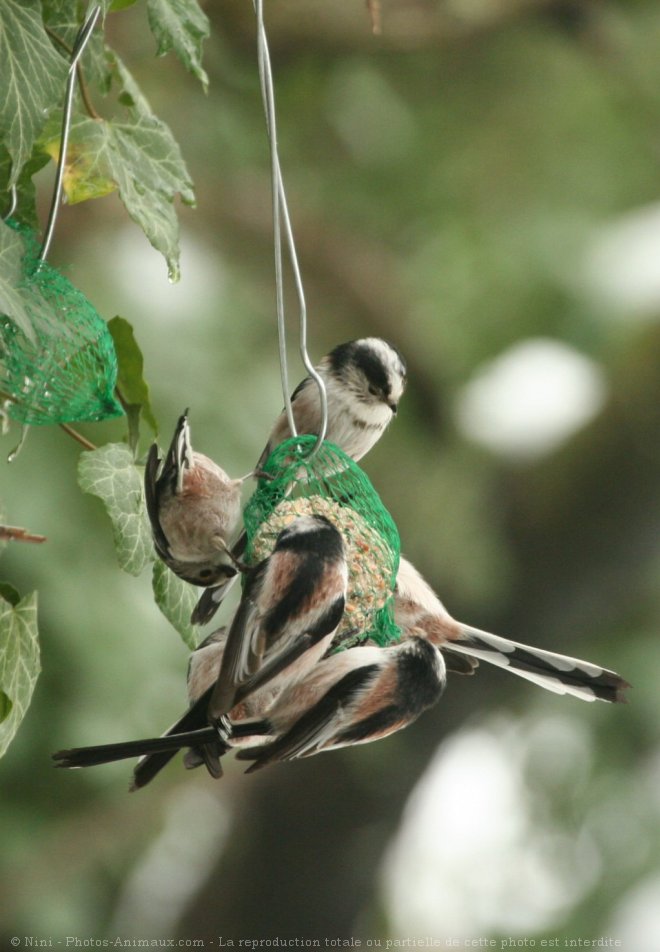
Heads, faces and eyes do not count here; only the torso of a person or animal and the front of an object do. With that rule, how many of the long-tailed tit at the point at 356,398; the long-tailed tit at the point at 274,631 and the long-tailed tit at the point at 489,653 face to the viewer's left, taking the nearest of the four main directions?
1

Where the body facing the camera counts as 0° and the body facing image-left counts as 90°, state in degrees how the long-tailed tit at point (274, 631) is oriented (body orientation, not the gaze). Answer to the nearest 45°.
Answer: approximately 225°

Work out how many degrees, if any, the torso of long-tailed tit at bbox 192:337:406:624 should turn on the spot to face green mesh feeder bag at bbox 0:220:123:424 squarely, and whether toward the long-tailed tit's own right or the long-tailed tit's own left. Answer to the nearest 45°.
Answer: approximately 90° to the long-tailed tit's own right

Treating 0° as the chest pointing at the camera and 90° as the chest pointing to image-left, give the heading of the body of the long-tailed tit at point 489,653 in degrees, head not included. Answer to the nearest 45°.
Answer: approximately 90°

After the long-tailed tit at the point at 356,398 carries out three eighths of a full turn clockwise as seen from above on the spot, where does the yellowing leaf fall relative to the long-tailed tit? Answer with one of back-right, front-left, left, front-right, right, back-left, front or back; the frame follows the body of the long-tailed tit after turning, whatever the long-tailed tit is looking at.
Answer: front-left

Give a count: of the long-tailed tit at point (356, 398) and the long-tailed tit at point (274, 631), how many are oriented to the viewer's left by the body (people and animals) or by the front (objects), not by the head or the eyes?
0

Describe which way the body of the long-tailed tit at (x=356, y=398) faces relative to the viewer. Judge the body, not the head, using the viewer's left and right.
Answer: facing the viewer and to the right of the viewer
